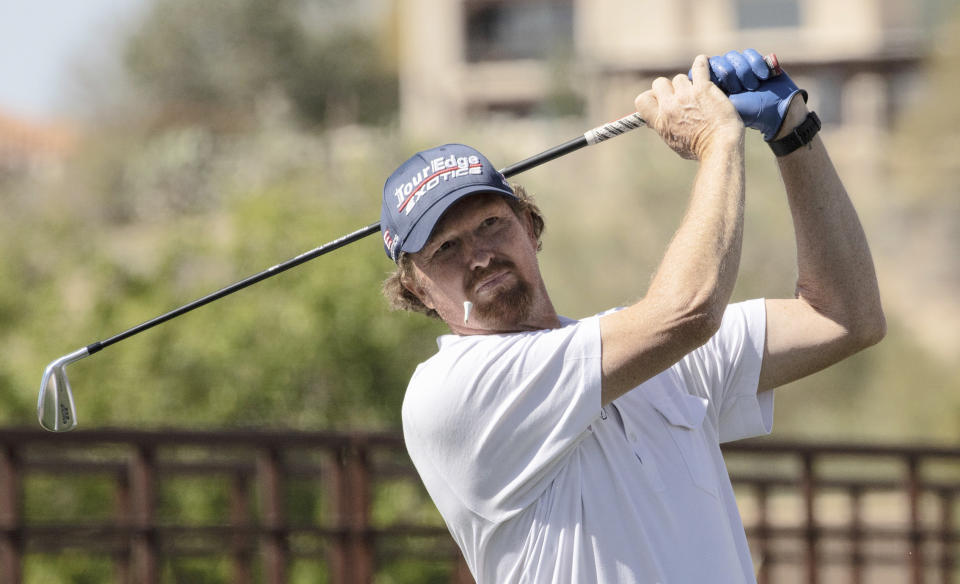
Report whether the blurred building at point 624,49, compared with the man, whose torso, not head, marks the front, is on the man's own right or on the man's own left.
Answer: on the man's own left

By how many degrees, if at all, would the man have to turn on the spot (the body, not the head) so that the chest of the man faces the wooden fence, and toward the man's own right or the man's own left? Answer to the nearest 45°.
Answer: approximately 180°

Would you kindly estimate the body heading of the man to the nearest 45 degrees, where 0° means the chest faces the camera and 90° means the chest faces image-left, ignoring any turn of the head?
approximately 315°

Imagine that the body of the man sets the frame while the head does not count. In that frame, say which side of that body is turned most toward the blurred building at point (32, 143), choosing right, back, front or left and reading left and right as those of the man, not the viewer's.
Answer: back
